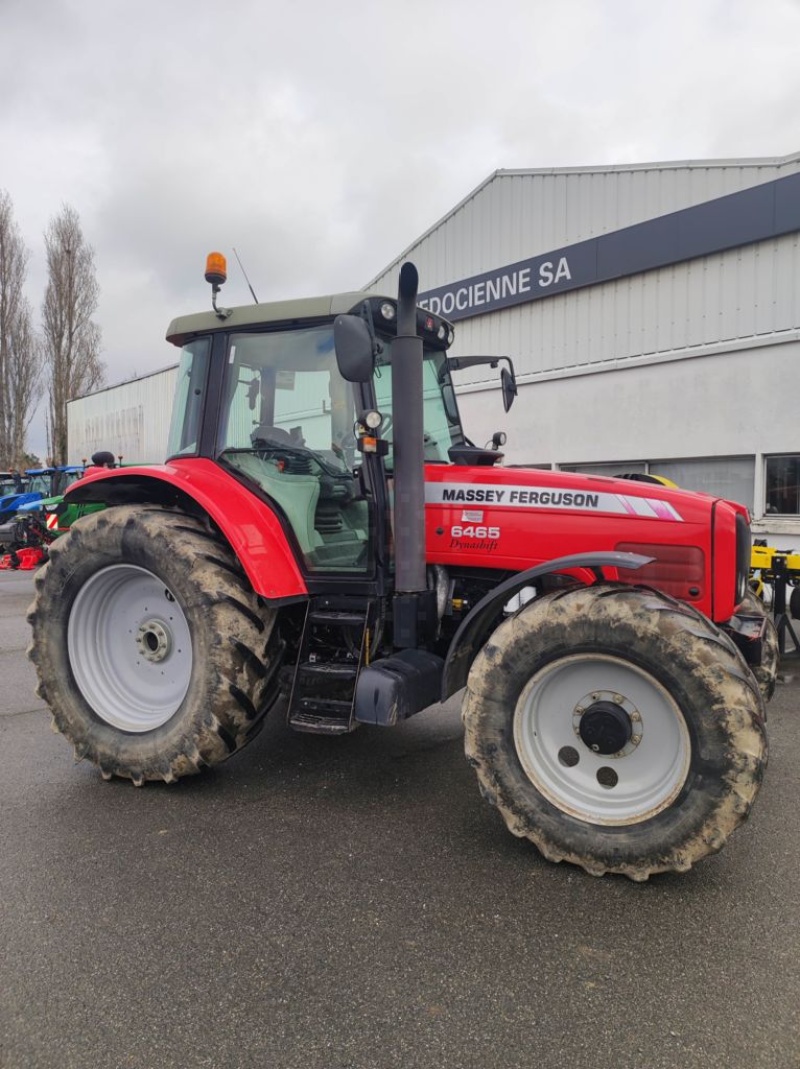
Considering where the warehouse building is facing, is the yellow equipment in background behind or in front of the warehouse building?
in front

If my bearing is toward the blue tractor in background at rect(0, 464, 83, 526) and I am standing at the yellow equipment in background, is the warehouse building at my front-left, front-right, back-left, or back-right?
front-right

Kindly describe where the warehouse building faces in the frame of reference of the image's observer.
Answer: facing the viewer and to the left of the viewer

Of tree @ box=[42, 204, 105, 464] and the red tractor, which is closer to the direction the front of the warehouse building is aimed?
the red tractor

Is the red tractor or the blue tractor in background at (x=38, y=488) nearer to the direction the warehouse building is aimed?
the red tractor

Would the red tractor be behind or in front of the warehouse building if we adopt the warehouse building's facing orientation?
in front

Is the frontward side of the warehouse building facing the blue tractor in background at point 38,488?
no

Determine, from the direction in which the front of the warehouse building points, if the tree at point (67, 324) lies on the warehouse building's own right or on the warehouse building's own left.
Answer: on the warehouse building's own right
